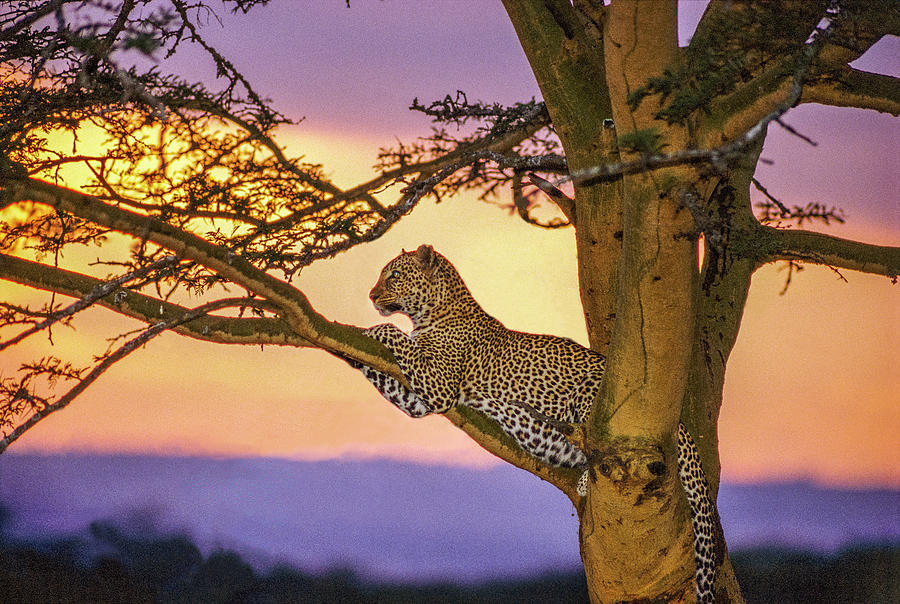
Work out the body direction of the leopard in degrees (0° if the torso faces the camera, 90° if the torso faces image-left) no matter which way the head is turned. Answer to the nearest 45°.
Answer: approximately 90°
